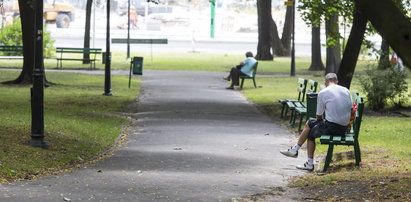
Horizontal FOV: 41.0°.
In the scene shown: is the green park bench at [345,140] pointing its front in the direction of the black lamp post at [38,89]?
yes

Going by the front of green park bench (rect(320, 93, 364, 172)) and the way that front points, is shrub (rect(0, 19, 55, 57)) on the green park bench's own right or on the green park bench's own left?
on the green park bench's own right

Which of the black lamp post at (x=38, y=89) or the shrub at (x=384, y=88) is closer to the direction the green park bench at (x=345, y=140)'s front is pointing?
the black lamp post

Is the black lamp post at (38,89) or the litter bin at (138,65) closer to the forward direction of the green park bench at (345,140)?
the black lamp post

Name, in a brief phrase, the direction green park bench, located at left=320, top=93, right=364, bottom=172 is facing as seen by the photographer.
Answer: facing to the left of the viewer

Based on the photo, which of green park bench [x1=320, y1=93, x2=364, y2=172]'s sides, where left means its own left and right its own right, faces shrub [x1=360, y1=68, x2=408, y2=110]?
right

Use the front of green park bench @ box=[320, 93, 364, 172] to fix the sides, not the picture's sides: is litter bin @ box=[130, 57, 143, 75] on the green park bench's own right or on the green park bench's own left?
on the green park bench's own right

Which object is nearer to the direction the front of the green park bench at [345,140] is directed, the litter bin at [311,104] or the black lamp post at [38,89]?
the black lamp post
